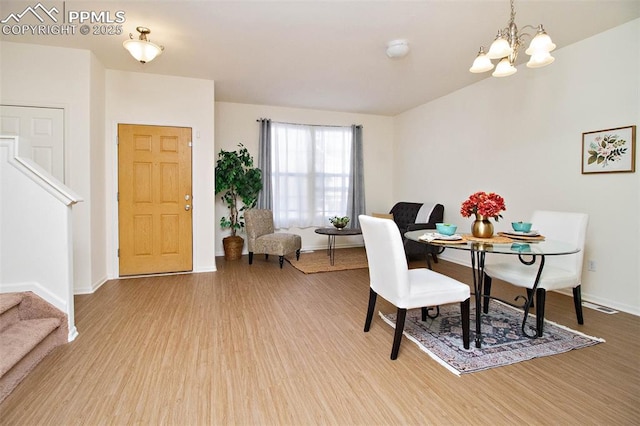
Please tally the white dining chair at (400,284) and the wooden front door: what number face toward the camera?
1

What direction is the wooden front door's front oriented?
toward the camera

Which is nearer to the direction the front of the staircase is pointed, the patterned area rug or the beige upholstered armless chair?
the patterned area rug

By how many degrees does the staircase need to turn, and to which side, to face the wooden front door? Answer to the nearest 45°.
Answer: approximately 90° to its left

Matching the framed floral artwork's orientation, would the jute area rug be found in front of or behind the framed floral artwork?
in front

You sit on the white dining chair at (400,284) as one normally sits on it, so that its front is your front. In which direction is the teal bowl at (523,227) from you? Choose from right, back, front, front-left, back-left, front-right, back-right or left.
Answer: front

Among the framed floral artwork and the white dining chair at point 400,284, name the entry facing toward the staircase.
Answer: the framed floral artwork

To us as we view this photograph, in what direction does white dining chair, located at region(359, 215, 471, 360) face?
facing away from the viewer and to the right of the viewer

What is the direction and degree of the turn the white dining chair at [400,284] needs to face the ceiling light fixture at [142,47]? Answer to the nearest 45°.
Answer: approximately 135° to its left

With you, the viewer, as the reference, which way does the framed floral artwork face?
facing the viewer and to the left of the viewer

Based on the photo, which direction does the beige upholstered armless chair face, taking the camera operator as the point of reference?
facing the viewer and to the right of the viewer

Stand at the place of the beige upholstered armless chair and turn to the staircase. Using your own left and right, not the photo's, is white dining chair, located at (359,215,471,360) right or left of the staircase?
left

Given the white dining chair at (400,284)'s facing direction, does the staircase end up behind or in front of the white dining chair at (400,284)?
behind

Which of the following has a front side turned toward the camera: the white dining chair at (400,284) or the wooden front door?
the wooden front door

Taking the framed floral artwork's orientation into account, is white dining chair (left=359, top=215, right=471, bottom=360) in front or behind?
in front
